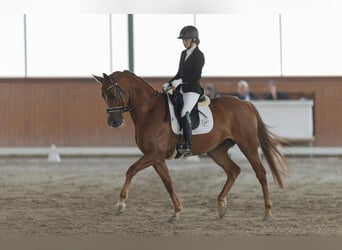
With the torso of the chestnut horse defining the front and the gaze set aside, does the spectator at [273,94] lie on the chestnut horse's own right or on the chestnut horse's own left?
on the chestnut horse's own right

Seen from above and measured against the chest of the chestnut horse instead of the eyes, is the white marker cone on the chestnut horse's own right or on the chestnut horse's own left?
on the chestnut horse's own right

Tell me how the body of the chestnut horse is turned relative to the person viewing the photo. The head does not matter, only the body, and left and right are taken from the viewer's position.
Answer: facing to the left of the viewer
